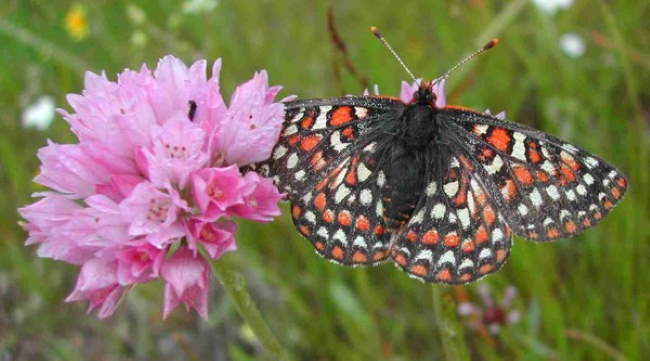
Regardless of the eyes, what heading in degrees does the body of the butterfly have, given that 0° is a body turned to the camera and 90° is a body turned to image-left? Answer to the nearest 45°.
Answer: approximately 180°

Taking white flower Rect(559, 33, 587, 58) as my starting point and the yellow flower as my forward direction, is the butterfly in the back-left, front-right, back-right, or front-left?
front-left

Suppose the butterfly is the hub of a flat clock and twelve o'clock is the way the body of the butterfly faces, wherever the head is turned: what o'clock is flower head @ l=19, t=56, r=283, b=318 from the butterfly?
The flower head is roughly at 8 o'clock from the butterfly.
